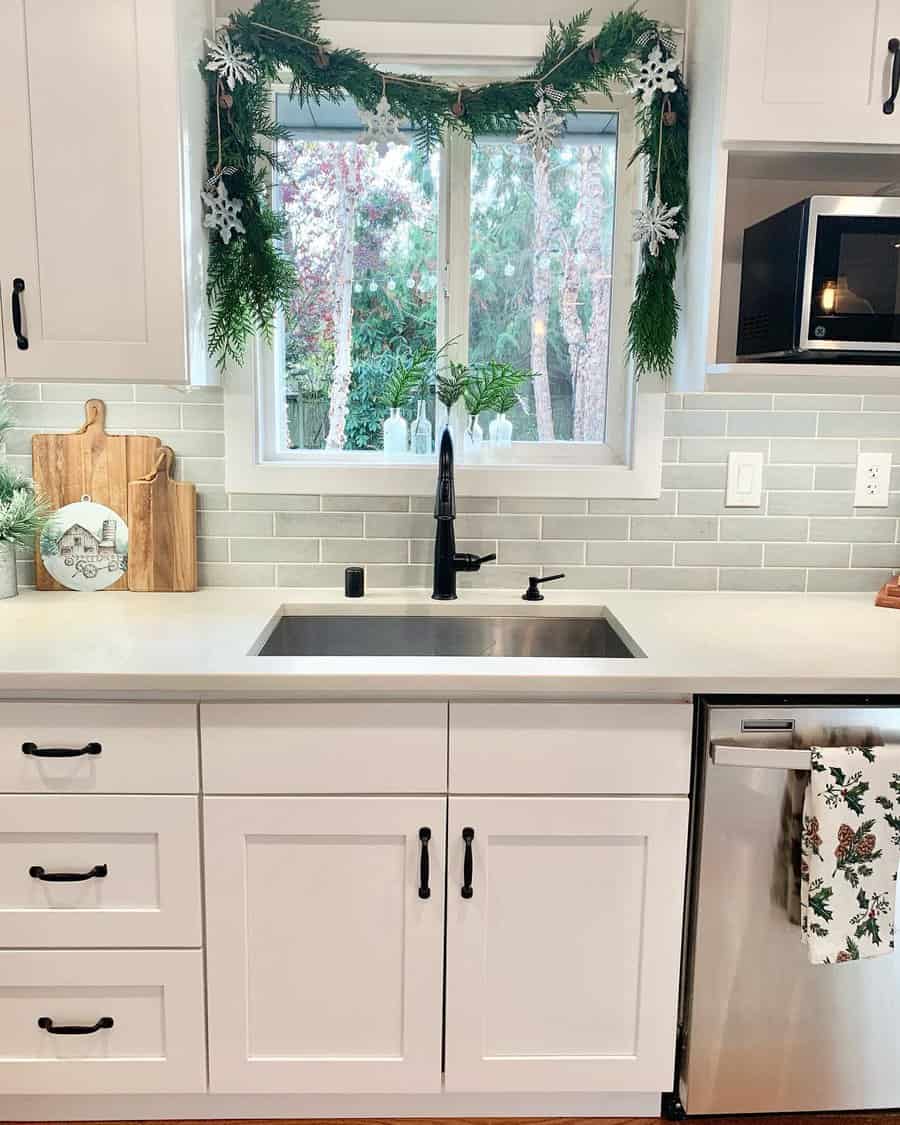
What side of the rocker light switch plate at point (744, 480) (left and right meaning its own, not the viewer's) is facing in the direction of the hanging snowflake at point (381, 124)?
right

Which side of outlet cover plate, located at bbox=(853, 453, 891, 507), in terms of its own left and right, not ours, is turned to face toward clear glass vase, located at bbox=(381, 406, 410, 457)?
right

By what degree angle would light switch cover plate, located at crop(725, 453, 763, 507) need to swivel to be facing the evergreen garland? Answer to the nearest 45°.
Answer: approximately 45° to its right

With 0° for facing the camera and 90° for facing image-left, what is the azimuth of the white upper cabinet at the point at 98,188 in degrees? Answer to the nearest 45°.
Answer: approximately 0°

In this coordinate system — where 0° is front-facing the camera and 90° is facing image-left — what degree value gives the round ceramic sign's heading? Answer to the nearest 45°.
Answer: approximately 0°
